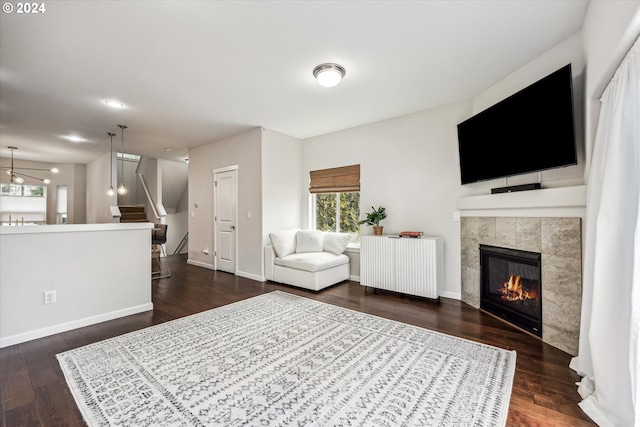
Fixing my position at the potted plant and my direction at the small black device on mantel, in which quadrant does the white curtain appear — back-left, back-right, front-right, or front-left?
front-right

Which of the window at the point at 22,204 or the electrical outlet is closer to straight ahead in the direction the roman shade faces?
the electrical outlet

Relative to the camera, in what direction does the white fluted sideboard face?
facing the viewer and to the left of the viewer

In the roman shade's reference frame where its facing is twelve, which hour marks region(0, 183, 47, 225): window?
The window is roughly at 2 o'clock from the roman shade.

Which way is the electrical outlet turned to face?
toward the camera

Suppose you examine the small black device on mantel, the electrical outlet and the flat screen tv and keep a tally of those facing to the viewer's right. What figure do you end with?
0

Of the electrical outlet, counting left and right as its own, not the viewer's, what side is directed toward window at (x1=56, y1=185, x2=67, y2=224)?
back

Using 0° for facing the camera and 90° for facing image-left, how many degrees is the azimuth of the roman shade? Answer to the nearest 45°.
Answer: approximately 45°

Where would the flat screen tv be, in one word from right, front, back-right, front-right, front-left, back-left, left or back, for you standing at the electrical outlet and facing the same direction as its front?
front-left

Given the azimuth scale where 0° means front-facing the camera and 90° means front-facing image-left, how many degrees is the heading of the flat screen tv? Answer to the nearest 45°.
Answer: approximately 45°

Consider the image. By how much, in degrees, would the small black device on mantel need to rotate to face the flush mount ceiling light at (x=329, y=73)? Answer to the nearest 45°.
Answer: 0° — it already faces it

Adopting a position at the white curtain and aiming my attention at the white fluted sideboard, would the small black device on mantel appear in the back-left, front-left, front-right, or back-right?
front-right

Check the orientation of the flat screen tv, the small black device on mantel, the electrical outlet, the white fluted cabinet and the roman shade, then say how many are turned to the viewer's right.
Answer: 0

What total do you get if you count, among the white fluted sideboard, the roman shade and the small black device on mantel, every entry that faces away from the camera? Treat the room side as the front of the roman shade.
0

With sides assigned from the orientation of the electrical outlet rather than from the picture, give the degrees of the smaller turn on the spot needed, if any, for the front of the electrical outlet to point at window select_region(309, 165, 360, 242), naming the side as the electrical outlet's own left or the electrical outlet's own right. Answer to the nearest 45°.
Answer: approximately 90° to the electrical outlet's own left

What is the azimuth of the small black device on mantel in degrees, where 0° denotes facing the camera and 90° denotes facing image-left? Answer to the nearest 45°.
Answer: approximately 45°

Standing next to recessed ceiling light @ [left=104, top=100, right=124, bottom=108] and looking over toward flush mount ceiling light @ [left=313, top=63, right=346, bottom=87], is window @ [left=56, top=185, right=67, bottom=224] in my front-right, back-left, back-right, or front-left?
back-left
